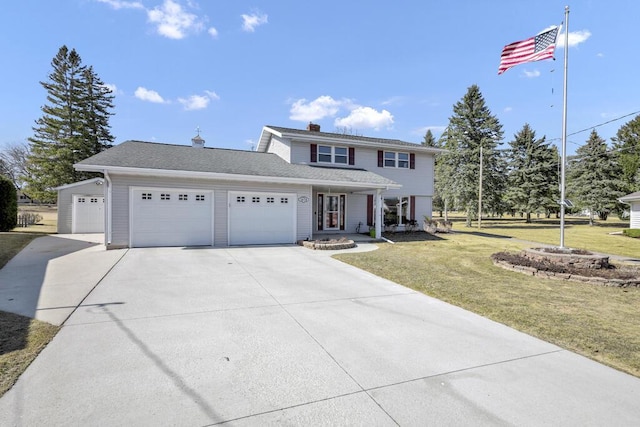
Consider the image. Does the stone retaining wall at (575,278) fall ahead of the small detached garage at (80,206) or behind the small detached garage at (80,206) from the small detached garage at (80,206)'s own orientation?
ahead

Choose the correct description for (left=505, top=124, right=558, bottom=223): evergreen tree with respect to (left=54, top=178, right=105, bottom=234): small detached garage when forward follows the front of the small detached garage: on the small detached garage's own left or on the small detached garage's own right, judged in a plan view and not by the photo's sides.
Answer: on the small detached garage's own left

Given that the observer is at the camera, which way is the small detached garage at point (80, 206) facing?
facing the viewer

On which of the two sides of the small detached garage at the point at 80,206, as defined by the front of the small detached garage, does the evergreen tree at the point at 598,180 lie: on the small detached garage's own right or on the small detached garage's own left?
on the small detached garage's own left

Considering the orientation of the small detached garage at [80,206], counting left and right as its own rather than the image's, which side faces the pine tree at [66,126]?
back

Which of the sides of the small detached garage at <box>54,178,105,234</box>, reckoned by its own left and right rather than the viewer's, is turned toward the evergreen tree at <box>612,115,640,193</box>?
left
